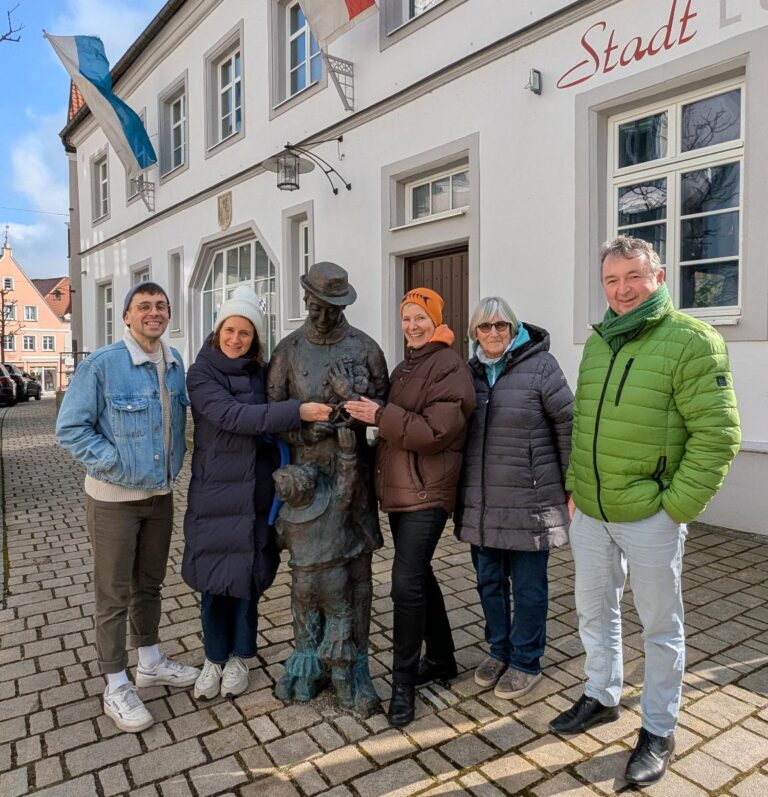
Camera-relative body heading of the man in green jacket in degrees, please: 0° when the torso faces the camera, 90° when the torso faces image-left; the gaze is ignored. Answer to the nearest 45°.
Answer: approximately 45°

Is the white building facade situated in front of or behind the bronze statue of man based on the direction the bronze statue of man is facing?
behind

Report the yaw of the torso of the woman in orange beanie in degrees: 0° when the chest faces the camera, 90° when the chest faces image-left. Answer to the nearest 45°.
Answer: approximately 45°

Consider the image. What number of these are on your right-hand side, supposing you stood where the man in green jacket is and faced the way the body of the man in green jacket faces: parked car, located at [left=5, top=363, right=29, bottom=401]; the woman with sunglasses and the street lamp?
3

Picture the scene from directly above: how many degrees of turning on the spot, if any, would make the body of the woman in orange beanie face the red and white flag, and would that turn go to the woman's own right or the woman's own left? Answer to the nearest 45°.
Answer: approximately 135° to the woman's own right

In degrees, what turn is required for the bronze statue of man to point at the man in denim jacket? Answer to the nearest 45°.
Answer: approximately 90° to its right

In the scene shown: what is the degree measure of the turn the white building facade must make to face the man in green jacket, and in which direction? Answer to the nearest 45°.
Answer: approximately 45° to its left

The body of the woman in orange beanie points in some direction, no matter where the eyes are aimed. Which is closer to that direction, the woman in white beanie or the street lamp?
the woman in white beanie
